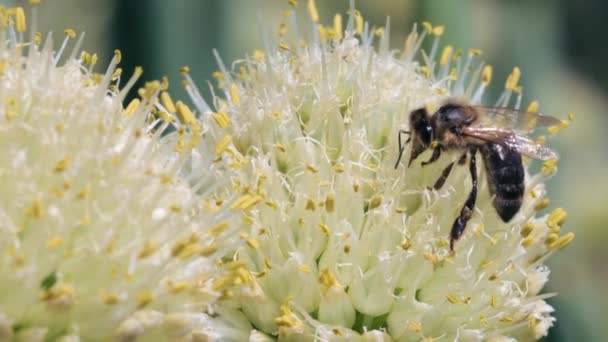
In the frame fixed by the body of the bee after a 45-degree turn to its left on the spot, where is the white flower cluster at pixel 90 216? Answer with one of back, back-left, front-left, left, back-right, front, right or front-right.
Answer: front

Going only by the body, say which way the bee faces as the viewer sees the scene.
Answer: to the viewer's left
